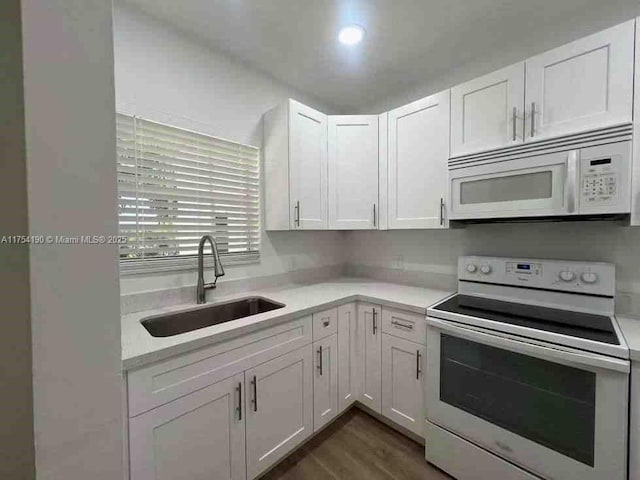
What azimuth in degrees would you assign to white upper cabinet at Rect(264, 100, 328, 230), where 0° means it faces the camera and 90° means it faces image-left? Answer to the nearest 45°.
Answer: approximately 315°

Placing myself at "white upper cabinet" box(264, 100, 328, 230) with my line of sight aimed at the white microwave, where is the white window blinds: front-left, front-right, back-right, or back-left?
back-right
